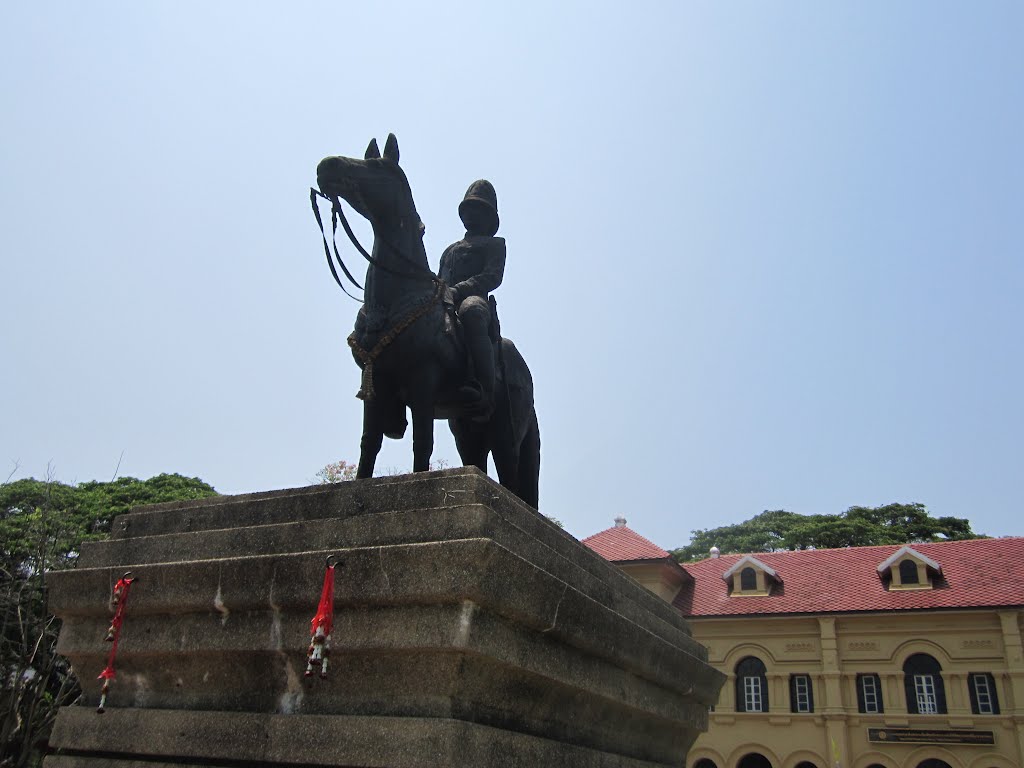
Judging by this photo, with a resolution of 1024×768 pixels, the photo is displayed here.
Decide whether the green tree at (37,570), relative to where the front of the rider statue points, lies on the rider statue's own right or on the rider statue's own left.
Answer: on the rider statue's own right

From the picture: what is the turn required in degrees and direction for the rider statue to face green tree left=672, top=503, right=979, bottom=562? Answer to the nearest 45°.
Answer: approximately 180°

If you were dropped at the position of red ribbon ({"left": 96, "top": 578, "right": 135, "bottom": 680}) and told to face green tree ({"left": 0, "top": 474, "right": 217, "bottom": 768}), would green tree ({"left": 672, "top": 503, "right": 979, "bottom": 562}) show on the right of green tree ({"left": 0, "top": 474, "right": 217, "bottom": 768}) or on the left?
right

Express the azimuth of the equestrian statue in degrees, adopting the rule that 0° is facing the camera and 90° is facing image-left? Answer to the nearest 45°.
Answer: approximately 45°

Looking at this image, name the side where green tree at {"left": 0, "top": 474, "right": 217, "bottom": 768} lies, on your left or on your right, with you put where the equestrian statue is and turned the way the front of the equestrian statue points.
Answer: on your right
